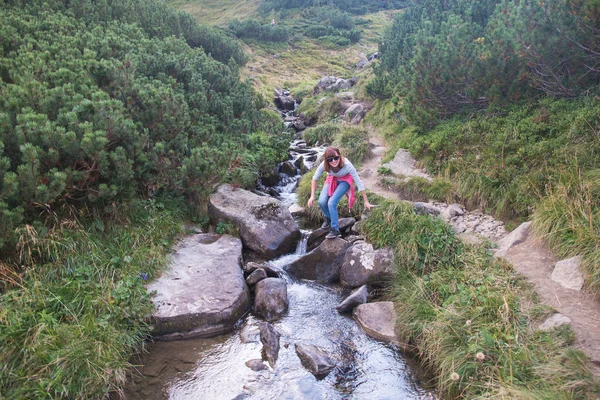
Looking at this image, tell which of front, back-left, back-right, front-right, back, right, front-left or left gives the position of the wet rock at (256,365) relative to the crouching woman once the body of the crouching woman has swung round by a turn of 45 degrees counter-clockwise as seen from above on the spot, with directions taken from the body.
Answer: front

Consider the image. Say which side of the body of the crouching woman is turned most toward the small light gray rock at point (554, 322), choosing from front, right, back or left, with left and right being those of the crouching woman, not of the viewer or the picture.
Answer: left

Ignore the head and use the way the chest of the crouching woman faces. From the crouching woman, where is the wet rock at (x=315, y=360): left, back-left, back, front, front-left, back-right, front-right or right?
front-left

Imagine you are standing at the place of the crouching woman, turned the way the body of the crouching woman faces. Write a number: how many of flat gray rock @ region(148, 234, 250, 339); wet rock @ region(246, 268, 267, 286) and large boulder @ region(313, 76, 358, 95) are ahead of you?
2

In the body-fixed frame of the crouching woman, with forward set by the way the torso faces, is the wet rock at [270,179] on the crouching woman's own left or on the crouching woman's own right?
on the crouching woman's own right

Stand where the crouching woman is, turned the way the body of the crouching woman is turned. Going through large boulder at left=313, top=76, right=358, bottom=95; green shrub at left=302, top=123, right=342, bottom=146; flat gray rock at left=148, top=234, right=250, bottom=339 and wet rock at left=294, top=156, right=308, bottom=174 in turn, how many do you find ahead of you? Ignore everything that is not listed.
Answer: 1

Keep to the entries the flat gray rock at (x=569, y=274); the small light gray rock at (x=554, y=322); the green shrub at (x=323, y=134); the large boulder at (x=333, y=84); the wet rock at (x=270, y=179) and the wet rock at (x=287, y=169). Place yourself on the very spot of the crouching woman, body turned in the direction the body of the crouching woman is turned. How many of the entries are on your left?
2

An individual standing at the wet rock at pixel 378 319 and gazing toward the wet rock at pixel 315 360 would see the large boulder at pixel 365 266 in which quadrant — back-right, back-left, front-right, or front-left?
back-right

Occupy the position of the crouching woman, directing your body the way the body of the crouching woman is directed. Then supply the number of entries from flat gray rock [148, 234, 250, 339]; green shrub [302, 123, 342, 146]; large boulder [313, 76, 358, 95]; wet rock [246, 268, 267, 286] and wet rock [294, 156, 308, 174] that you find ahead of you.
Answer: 2

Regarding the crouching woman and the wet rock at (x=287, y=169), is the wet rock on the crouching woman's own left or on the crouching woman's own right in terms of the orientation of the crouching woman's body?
on the crouching woman's own right

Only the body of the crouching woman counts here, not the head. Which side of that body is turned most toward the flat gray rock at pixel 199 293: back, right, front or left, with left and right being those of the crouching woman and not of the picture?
front

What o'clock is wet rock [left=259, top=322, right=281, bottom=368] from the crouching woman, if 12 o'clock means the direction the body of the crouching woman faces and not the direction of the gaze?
The wet rock is roughly at 11 o'clock from the crouching woman.

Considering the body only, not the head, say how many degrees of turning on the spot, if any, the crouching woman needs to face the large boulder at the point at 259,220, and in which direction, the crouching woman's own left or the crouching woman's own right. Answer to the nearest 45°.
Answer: approximately 45° to the crouching woman's own right

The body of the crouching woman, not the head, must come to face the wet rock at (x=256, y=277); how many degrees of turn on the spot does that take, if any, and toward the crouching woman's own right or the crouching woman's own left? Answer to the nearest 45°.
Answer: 0° — they already face it

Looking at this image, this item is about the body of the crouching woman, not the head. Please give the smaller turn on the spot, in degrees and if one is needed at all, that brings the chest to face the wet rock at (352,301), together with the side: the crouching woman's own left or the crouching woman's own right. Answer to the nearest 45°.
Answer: approximately 45° to the crouching woman's own left

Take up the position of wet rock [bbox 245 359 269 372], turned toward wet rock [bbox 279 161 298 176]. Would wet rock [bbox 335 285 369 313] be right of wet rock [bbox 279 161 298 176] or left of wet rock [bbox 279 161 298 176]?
right

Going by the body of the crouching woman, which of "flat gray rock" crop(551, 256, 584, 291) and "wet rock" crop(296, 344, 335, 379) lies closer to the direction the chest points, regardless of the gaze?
the wet rock
